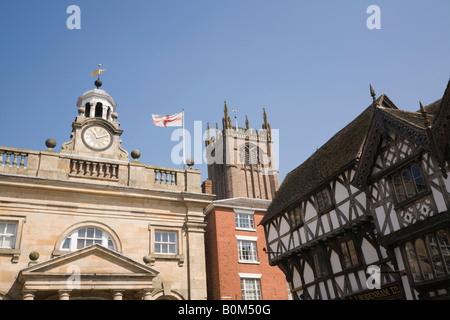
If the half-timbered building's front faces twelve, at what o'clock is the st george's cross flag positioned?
The st george's cross flag is roughly at 2 o'clock from the half-timbered building.

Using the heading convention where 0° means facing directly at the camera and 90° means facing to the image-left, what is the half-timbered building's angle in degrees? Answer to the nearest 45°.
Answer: approximately 45°
